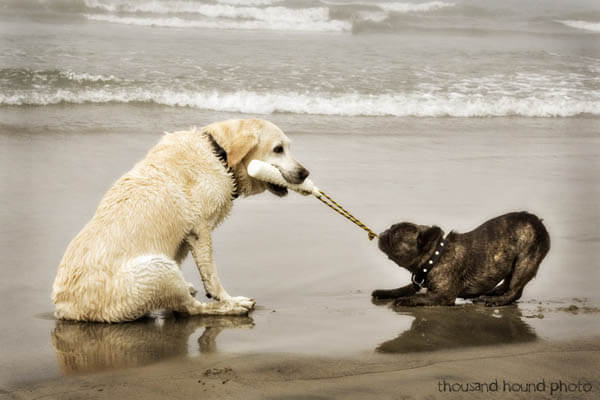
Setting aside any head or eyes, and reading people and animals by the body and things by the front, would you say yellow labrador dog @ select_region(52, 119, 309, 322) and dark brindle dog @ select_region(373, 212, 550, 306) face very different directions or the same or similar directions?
very different directions

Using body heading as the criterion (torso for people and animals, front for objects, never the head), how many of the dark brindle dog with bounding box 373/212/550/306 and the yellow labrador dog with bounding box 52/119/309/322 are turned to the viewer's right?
1

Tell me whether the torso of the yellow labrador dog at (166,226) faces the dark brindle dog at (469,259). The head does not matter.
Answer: yes

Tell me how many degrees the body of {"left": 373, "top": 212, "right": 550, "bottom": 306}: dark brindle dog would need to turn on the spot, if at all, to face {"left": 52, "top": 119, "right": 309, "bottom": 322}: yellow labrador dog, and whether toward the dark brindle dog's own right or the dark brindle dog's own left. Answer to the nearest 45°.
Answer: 0° — it already faces it

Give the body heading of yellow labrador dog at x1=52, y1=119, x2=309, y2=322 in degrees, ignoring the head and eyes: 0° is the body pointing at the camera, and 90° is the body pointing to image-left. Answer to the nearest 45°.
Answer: approximately 270°

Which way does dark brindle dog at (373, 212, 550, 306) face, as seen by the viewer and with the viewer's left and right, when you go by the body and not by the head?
facing to the left of the viewer
